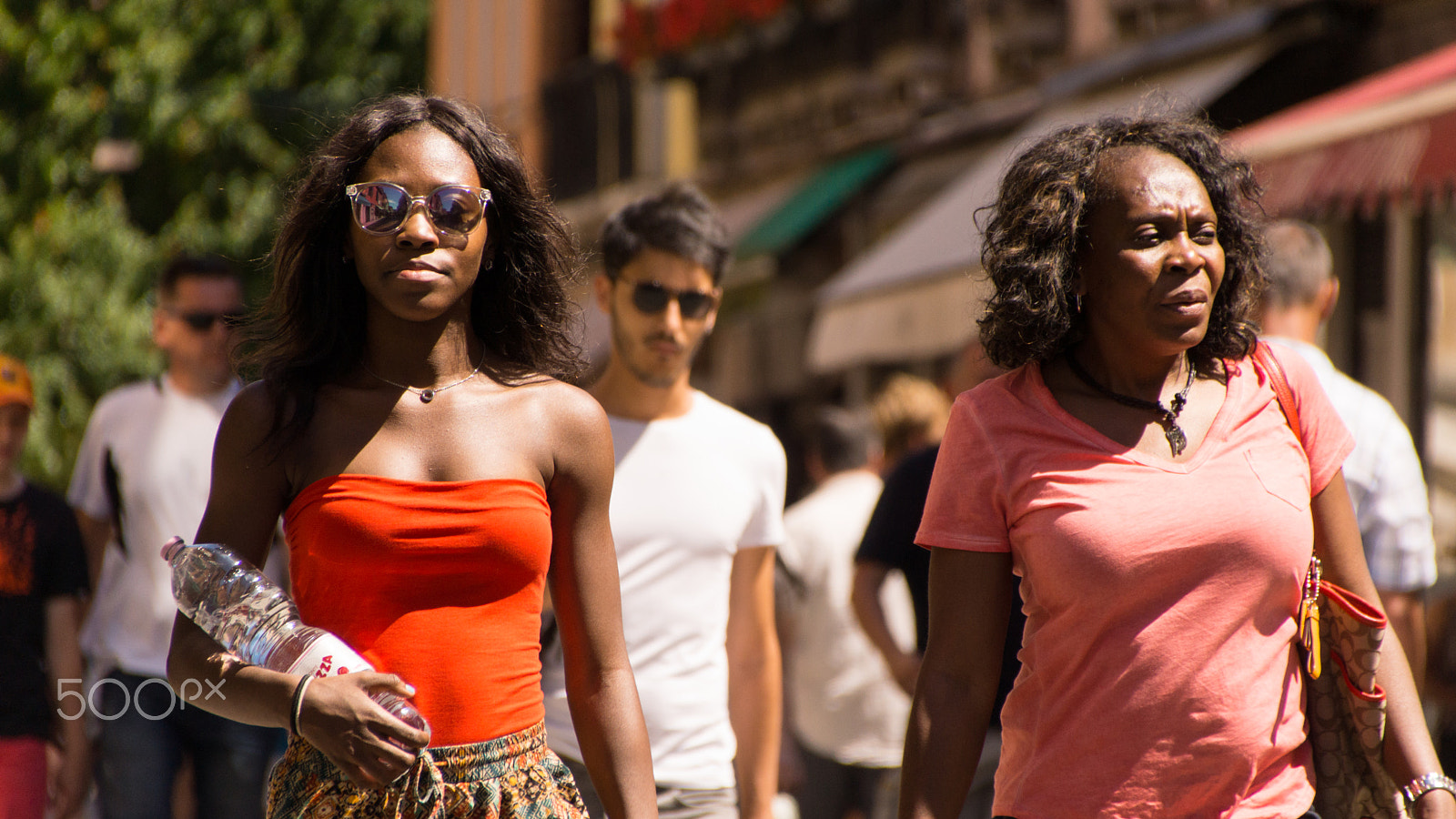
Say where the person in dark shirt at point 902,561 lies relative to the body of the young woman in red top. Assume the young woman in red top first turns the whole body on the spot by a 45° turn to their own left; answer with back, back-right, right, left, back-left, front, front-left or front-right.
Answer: left

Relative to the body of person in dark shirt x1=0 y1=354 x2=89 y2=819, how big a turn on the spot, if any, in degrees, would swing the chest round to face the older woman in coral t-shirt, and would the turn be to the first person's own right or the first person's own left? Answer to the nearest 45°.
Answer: approximately 45° to the first person's own left

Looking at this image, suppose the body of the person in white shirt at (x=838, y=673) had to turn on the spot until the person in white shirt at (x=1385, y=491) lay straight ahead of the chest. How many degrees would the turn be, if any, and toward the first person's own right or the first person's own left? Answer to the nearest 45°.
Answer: approximately 135° to the first person's own right

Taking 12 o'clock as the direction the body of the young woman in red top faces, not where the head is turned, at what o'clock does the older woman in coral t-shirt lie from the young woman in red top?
The older woman in coral t-shirt is roughly at 9 o'clock from the young woman in red top.

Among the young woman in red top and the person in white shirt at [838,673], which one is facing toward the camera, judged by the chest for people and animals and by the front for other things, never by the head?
the young woman in red top

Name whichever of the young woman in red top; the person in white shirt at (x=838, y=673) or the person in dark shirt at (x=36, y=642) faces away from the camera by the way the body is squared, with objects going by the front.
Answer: the person in white shirt

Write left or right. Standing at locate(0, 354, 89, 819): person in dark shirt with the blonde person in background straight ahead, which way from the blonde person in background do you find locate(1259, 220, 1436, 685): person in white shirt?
right

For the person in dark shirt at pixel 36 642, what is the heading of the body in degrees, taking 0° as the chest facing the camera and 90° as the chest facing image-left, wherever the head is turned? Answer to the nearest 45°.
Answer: approximately 0°

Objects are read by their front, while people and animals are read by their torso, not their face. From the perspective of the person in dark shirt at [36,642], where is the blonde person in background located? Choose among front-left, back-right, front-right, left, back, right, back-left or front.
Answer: left

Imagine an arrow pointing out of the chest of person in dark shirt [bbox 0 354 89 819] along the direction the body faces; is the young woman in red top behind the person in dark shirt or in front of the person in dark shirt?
in front

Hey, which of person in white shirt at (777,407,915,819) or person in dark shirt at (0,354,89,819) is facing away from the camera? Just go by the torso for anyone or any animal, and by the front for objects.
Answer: the person in white shirt

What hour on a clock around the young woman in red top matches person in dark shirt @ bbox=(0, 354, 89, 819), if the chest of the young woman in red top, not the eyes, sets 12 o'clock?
The person in dark shirt is roughly at 5 o'clock from the young woman in red top.

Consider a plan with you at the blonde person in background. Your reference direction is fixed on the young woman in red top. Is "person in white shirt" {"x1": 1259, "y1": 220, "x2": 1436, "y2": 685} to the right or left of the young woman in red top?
left

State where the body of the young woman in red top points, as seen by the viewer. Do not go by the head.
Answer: toward the camera

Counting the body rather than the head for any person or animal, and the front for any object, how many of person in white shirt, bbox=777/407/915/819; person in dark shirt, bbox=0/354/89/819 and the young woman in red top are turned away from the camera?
1

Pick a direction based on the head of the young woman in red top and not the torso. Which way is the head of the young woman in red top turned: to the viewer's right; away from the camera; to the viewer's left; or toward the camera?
toward the camera
